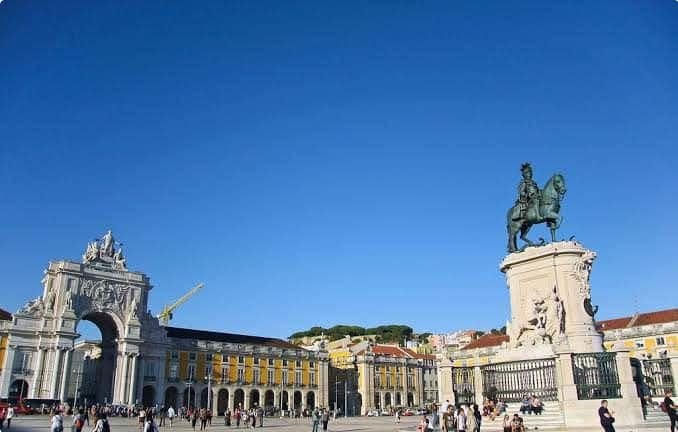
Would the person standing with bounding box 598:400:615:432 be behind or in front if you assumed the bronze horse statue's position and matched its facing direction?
in front

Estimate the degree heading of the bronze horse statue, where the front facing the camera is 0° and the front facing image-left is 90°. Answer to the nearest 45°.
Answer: approximately 315°
